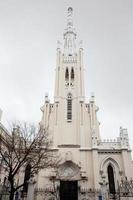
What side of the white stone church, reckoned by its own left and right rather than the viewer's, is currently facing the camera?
front
